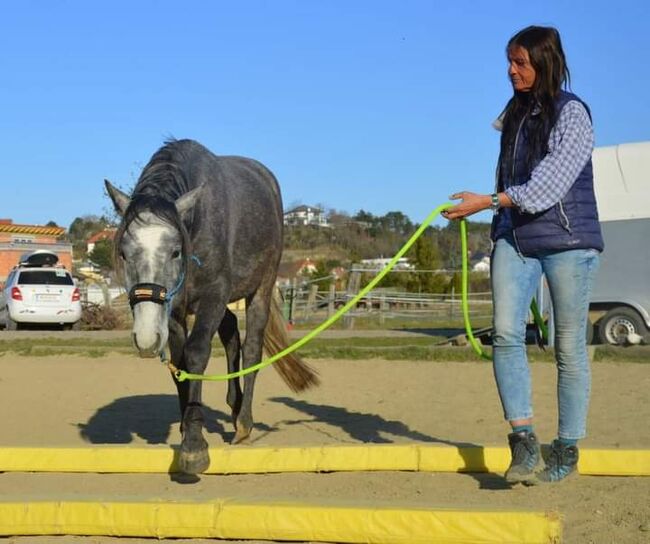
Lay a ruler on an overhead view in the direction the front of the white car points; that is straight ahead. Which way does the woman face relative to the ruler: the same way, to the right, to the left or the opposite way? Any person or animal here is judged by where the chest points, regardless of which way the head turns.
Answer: to the left

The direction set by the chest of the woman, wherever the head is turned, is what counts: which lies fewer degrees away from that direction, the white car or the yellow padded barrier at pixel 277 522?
the yellow padded barrier

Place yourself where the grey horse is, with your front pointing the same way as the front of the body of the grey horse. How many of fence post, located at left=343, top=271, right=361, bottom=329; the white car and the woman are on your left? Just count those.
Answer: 1

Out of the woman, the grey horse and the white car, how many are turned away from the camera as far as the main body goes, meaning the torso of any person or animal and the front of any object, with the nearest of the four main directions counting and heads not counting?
1

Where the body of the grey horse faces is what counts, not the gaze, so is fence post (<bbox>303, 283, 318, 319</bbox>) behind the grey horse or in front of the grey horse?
behind

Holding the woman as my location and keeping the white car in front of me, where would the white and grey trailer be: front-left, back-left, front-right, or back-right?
front-right

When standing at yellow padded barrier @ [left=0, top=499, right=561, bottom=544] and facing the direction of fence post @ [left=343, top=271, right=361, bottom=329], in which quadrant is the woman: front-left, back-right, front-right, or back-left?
front-right

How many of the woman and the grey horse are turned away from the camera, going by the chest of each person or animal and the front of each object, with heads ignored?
0

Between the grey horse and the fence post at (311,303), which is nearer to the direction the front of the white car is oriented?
the fence post

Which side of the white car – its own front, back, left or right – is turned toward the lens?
back

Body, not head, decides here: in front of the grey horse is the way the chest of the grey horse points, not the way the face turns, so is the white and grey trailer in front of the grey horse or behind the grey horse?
behind

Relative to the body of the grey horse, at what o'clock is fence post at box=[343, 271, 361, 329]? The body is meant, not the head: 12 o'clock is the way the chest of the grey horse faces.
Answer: The fence post is roughly at 5 o'clock from the grey horse.

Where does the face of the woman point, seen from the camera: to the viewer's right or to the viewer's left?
to the viewer's left

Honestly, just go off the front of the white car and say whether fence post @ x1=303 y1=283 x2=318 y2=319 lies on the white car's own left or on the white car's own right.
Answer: on the white car's own right

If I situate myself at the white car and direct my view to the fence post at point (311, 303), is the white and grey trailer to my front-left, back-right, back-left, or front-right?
front-right

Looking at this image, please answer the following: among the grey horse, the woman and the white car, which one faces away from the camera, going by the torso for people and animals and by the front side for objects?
the white car

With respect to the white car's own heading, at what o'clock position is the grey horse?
The grey horse is roughly at 6 o'clock from the white car.
